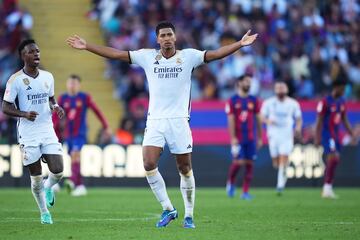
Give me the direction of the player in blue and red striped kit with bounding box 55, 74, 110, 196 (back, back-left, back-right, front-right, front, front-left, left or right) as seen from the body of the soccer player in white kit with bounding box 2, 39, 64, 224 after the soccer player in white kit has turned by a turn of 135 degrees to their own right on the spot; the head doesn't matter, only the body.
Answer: right

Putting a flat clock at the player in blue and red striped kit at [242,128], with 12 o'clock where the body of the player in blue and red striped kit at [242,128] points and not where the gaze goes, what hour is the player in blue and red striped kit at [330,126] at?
the player in blue and red striped kit at [330,126] is roughly at 9 o'clock from the player in blue and red striped kit at [242,128].

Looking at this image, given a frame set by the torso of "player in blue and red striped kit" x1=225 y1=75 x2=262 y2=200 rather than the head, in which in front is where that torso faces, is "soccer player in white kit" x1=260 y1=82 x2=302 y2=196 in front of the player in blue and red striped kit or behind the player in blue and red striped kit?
behind

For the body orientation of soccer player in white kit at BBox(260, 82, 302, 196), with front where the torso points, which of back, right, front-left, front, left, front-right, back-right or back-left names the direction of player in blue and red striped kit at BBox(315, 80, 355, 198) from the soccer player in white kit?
front-left

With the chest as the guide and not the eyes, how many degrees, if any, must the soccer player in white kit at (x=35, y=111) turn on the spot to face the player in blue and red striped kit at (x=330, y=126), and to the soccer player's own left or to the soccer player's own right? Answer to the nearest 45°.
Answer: approximately 90° to the soccer player's own left

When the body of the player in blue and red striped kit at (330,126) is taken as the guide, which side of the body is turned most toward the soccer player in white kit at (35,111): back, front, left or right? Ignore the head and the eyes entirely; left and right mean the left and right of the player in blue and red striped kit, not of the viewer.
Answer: right

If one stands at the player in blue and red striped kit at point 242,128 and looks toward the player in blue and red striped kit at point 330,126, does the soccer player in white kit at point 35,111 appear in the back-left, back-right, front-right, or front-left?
back-right

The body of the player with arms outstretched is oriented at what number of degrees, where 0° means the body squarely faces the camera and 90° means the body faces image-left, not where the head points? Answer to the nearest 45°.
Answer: approximately 0°

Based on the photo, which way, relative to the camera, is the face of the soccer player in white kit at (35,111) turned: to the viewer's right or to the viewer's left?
to the viewer's right
